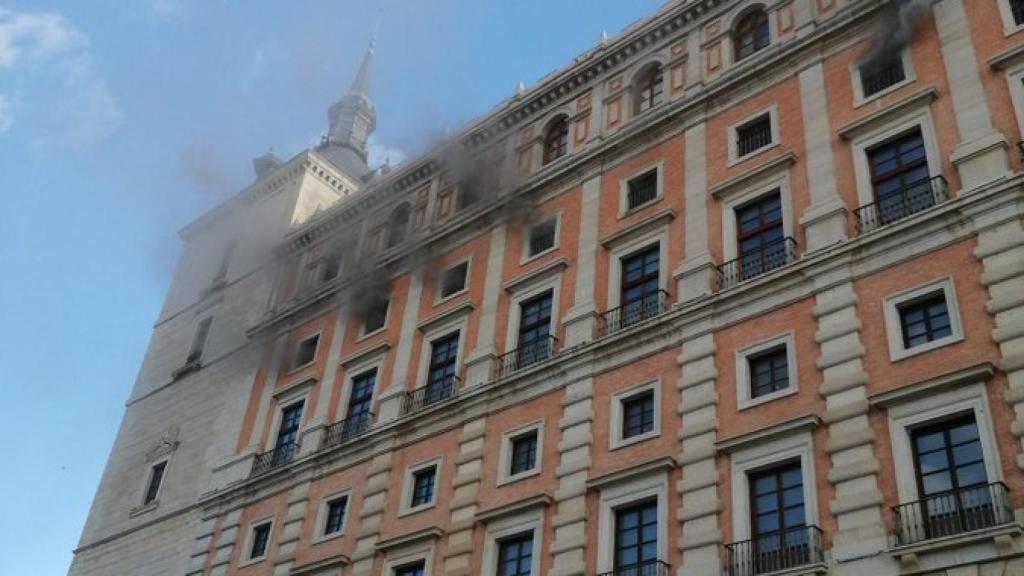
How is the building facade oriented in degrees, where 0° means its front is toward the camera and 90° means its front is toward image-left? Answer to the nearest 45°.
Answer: approximately 45°
